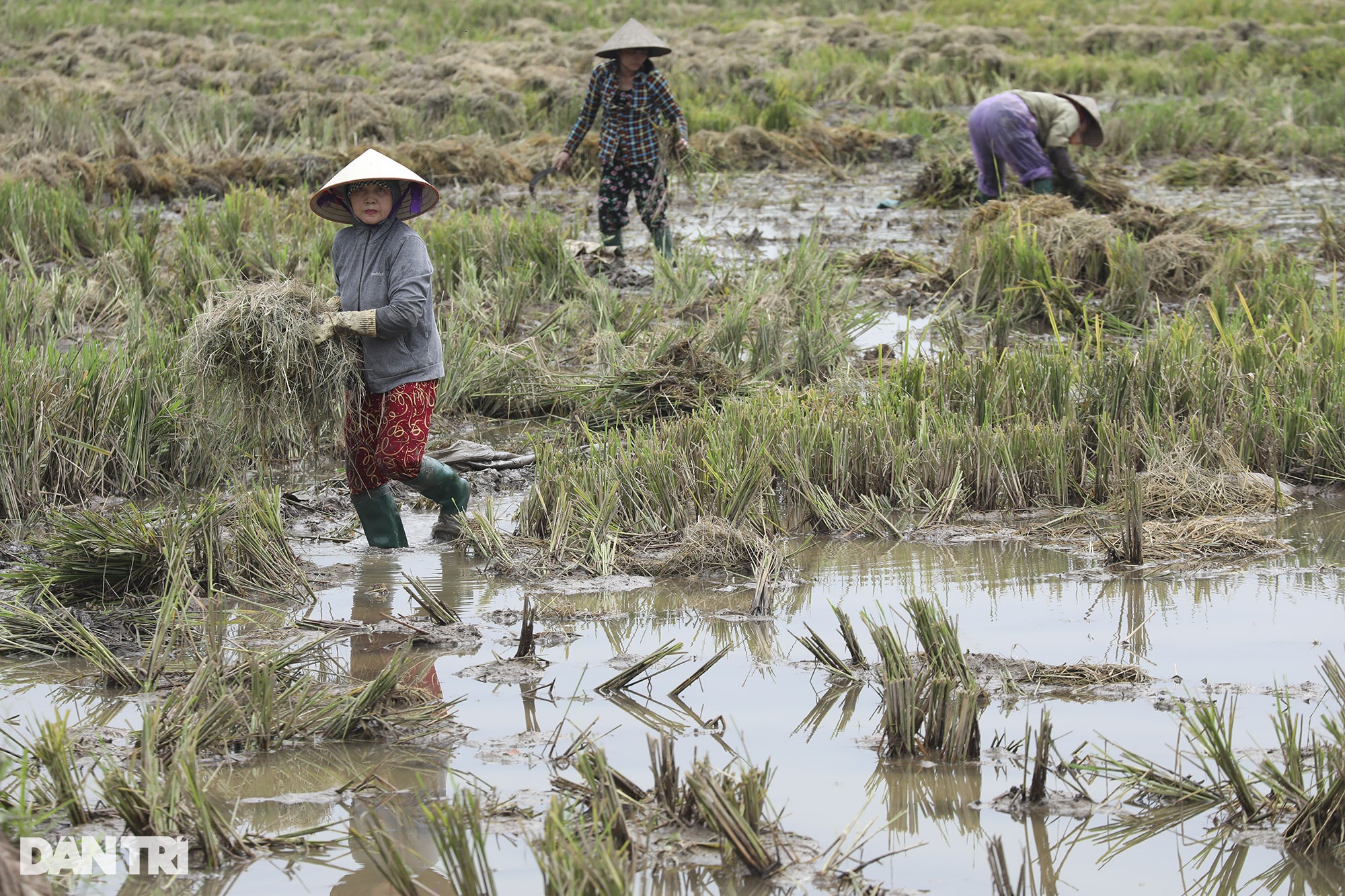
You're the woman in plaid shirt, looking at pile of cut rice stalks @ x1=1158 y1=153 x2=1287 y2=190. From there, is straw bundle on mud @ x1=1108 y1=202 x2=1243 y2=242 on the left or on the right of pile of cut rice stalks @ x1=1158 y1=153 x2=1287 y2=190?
right

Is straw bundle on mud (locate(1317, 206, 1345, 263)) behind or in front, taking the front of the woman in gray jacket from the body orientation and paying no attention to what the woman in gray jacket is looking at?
behind

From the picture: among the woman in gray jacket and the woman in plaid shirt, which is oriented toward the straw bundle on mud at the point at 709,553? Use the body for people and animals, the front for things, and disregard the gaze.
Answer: the woman in plaid shirt

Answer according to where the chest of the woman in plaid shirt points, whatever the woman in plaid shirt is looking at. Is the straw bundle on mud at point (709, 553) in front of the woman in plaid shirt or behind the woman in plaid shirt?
in front

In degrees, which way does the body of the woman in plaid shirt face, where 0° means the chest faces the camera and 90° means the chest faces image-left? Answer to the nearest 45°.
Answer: approximately 0°

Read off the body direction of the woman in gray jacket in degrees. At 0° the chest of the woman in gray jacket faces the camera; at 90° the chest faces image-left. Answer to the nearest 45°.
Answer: approximately 45°

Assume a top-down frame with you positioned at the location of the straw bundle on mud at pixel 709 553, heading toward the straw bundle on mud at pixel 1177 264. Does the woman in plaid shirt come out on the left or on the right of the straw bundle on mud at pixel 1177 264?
left

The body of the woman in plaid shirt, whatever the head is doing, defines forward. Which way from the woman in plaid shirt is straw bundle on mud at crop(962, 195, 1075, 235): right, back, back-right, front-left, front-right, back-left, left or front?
left

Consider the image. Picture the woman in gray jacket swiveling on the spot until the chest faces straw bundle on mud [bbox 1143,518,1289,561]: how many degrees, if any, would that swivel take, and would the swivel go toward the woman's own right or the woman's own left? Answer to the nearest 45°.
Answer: approximately 135° to the woman's own left

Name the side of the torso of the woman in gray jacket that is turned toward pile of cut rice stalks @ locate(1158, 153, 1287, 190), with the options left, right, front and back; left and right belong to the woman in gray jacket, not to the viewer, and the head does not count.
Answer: back

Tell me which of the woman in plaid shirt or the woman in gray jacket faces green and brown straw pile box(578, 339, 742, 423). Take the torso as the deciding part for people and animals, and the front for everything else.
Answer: the woman in plaid shirt
